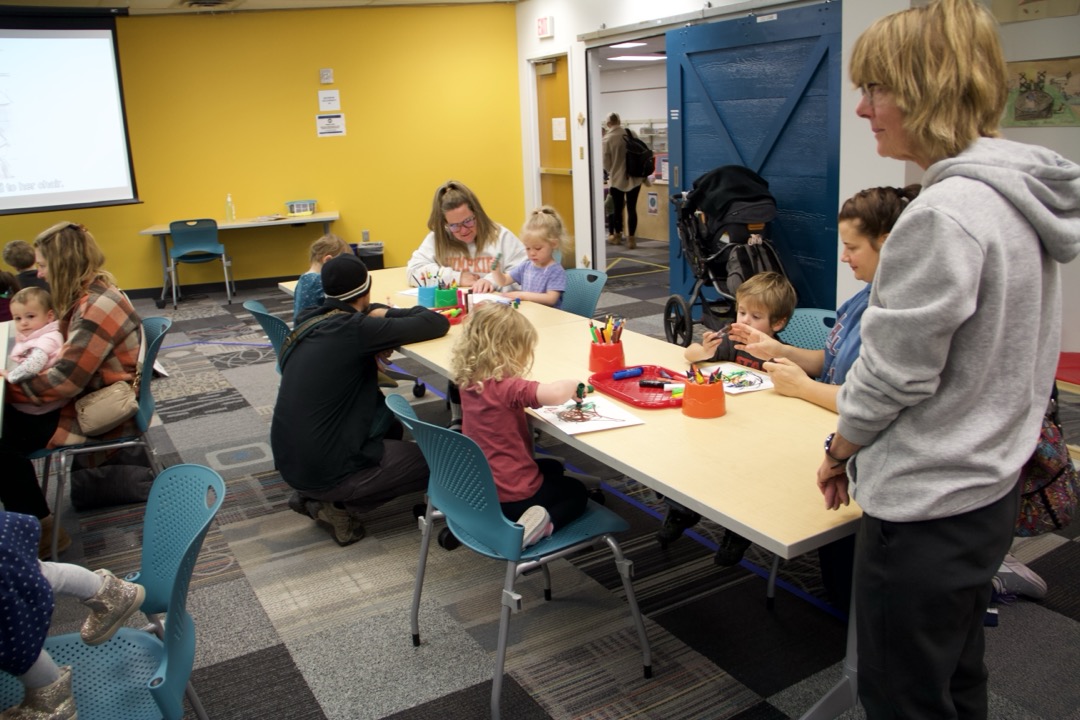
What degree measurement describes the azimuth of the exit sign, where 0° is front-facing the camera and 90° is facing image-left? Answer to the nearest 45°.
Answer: approximately 45°

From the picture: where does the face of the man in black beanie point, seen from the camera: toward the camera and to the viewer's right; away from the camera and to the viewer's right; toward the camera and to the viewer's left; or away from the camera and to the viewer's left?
away from the camera and to the viewer's right

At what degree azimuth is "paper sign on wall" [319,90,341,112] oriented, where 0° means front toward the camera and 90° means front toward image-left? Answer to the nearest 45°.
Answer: approximately 0°

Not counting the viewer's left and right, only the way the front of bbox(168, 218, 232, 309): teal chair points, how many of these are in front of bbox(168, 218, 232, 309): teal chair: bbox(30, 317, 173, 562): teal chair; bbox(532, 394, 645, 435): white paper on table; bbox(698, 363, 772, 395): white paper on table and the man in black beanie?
4

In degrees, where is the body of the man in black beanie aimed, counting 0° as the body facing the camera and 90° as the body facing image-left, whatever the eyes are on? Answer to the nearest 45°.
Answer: approximately 225°

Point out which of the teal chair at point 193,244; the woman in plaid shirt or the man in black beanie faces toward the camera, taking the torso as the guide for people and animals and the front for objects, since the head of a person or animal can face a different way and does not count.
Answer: the teal chair

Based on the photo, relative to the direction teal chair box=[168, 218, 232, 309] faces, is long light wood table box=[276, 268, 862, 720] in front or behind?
in front

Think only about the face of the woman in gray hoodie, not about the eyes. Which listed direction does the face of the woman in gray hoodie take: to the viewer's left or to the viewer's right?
to the viewer's left

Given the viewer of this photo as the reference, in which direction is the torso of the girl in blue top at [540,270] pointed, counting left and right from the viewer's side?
facing the viewer and to the left of the viewer

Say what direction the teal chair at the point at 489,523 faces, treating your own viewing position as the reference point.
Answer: facing away from the viewer and to the right of the viewer

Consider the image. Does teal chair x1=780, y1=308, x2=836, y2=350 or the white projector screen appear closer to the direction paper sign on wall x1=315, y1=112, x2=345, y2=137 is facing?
the teal chair
